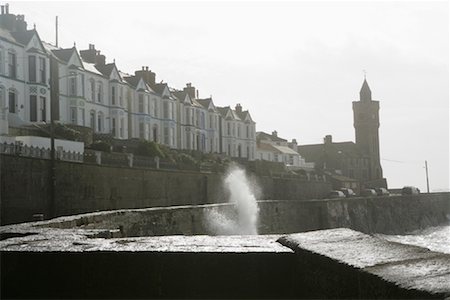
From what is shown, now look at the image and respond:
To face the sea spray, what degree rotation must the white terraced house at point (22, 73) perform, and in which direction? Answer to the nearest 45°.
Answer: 0° — it already faces it

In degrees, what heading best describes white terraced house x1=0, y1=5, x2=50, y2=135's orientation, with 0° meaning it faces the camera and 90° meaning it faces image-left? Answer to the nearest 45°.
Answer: approximately 315°

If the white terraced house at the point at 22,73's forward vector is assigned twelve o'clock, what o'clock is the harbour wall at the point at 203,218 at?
The harbour wall is roughly at 1 o'clock from the white terraced house.

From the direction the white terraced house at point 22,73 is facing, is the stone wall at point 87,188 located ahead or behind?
ahead

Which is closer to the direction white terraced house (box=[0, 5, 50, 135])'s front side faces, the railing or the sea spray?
the sea spray

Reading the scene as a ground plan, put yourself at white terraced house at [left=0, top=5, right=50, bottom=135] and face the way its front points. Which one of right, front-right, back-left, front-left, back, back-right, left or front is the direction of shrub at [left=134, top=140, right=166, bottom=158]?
front-left
